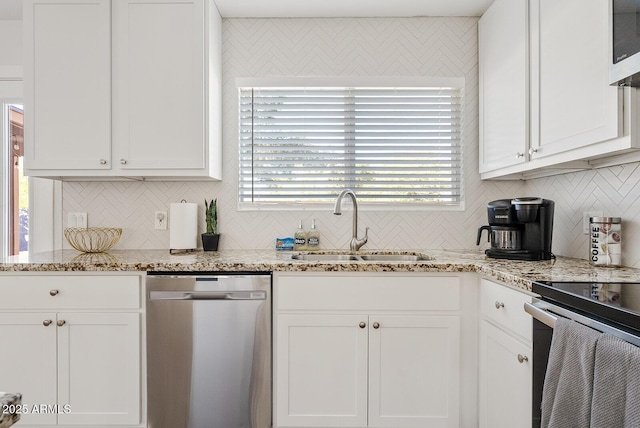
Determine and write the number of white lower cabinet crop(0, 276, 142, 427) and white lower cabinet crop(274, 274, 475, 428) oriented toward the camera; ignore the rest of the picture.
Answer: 2

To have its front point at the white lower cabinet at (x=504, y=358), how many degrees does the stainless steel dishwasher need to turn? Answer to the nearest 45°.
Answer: approximately 45° to its left

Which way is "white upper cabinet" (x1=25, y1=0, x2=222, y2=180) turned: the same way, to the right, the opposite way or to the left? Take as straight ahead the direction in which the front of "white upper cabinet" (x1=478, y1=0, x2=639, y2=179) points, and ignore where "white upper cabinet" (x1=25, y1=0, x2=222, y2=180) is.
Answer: to the left

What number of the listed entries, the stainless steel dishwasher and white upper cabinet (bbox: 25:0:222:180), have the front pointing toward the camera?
2

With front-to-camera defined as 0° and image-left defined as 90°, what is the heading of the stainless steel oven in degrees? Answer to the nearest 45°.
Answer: approximately 45°

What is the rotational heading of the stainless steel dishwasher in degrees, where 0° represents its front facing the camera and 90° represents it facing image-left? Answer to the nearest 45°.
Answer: approximately 0°

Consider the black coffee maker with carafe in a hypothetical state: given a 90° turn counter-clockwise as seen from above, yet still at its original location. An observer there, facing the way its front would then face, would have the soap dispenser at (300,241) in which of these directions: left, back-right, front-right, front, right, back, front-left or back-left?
back-right

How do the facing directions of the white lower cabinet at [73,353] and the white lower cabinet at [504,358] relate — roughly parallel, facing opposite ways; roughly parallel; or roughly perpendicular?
roughly perpendicular

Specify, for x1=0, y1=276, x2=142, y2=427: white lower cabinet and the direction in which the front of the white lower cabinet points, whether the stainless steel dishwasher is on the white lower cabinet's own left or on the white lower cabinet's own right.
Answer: on the white lower cabinet's own left
